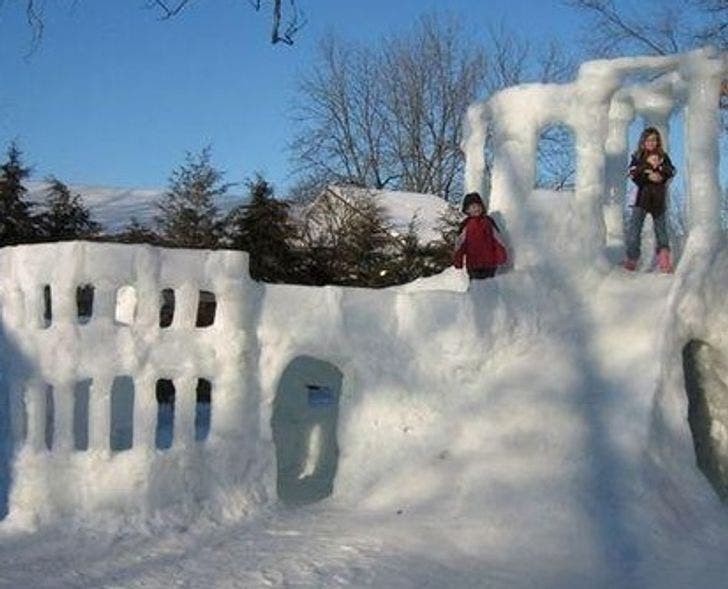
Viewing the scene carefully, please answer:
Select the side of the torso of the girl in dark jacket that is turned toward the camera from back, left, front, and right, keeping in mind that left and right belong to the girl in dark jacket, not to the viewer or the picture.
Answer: front

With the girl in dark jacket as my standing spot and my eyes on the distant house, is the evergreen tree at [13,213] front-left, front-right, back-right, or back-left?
front-left

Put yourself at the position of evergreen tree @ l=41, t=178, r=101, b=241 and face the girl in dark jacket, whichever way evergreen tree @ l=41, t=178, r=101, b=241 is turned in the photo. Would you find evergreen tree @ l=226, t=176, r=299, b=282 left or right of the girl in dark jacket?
left

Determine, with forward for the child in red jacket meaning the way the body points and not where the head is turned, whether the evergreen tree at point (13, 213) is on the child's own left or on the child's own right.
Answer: on the child's own right

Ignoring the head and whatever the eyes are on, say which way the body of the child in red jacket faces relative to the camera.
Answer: toward the camera

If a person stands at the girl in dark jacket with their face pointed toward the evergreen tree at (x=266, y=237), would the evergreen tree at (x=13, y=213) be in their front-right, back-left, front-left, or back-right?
front-left

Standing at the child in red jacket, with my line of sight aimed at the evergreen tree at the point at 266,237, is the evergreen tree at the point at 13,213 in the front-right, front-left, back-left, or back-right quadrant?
front-left

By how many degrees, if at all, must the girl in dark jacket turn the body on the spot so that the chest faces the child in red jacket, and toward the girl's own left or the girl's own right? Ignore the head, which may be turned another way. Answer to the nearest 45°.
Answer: approximately 45° to the girl's own right

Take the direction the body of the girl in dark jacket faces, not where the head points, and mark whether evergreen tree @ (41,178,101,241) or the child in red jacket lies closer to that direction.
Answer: the child in red jacket
